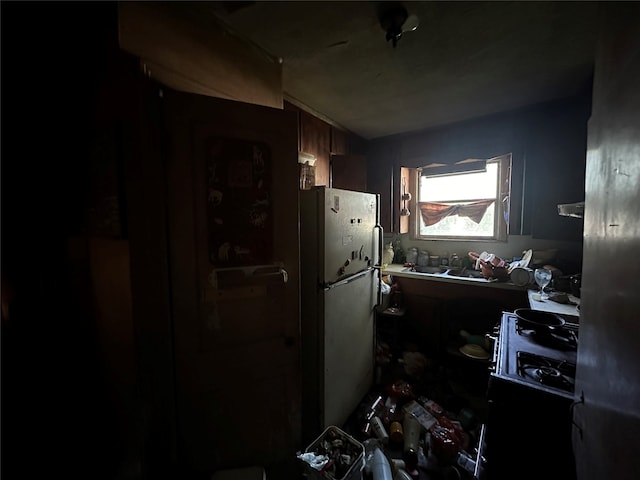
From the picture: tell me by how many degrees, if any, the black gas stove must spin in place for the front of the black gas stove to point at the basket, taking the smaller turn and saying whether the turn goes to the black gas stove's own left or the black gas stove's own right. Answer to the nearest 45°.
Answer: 0° — it already faces it

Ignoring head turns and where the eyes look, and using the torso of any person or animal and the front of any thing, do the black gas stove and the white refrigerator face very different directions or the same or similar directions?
very different directions

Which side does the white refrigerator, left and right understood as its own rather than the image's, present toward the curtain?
left

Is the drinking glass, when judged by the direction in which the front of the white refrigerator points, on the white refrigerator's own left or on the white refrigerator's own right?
on the white refrigerator's own left

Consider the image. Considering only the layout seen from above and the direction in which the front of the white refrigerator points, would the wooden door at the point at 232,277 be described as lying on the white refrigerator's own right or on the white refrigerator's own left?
on the white refrigerator's own right

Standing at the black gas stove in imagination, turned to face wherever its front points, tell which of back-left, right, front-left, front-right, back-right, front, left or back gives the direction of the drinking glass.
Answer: right

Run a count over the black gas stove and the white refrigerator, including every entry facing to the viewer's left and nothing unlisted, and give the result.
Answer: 1

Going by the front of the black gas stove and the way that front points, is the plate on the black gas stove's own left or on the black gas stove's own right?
on the black gas stove's own right

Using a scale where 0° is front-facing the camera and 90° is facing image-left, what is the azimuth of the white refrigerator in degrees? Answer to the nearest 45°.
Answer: approximately 315°

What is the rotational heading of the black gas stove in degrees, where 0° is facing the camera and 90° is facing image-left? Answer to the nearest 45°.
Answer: approximately 90°

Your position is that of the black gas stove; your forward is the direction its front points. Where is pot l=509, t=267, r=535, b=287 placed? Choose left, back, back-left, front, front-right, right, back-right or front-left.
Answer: right
